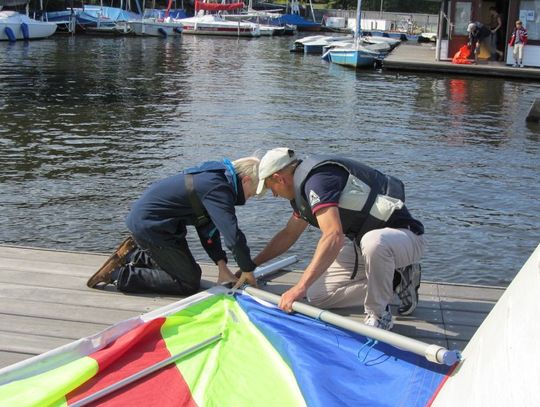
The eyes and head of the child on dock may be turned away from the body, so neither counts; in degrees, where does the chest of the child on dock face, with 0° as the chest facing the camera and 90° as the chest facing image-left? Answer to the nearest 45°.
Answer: approximately 0°

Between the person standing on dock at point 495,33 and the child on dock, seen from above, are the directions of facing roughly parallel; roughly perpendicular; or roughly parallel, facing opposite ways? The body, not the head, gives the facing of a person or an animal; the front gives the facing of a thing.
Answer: roughly perpendicular

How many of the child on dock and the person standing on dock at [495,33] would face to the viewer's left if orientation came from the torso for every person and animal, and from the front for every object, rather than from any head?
1

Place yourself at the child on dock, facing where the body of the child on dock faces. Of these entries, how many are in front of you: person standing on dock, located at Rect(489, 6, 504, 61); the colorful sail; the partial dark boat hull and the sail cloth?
3

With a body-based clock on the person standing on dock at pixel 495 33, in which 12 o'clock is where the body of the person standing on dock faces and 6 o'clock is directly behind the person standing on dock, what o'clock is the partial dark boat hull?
The partial dark boat hull is roughly at 9 o'clock from the person standing on dock.

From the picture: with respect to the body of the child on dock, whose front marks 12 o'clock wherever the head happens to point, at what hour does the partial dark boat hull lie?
The partial dark boat hull is roughly at 12 o'clock from the child on dock.

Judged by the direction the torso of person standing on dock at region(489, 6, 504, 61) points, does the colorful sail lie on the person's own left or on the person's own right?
on the person's own left

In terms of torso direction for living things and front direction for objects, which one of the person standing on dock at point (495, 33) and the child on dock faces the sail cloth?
the child on dock

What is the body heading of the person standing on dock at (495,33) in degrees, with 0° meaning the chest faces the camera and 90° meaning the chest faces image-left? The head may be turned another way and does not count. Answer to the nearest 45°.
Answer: approximately 90°

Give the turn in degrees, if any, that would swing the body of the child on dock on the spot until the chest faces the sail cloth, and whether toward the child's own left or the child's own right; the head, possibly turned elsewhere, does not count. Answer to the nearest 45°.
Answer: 0° — they already face it

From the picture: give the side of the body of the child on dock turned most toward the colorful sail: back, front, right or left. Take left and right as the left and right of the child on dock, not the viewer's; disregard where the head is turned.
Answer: front

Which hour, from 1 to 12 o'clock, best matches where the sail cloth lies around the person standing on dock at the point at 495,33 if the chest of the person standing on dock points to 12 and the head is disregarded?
The sail cloth is roughly at 9 o'clock from the person standing on dock.

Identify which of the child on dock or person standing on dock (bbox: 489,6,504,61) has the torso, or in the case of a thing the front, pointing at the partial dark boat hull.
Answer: the child on dock
